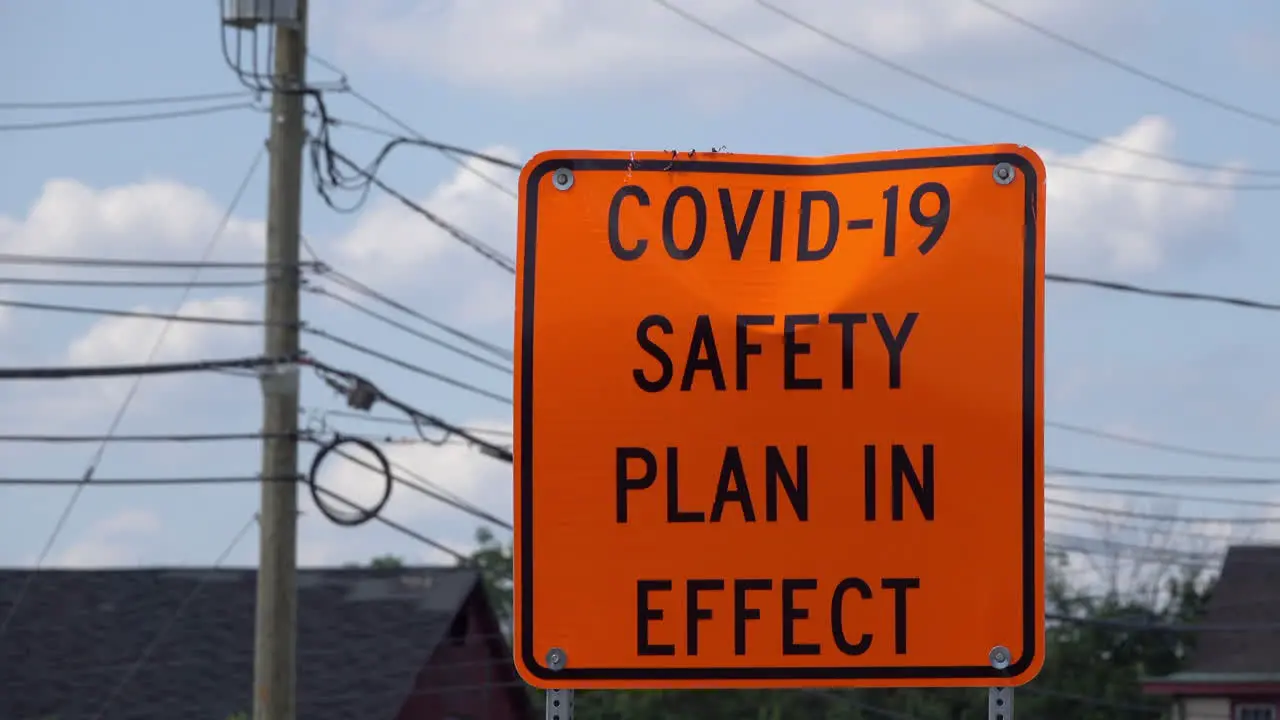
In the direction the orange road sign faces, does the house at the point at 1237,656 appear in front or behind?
behind

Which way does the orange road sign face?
toward the camera

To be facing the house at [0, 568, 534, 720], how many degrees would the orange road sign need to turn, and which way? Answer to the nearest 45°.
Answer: approximately 180°

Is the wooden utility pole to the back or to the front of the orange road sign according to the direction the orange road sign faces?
to the back
